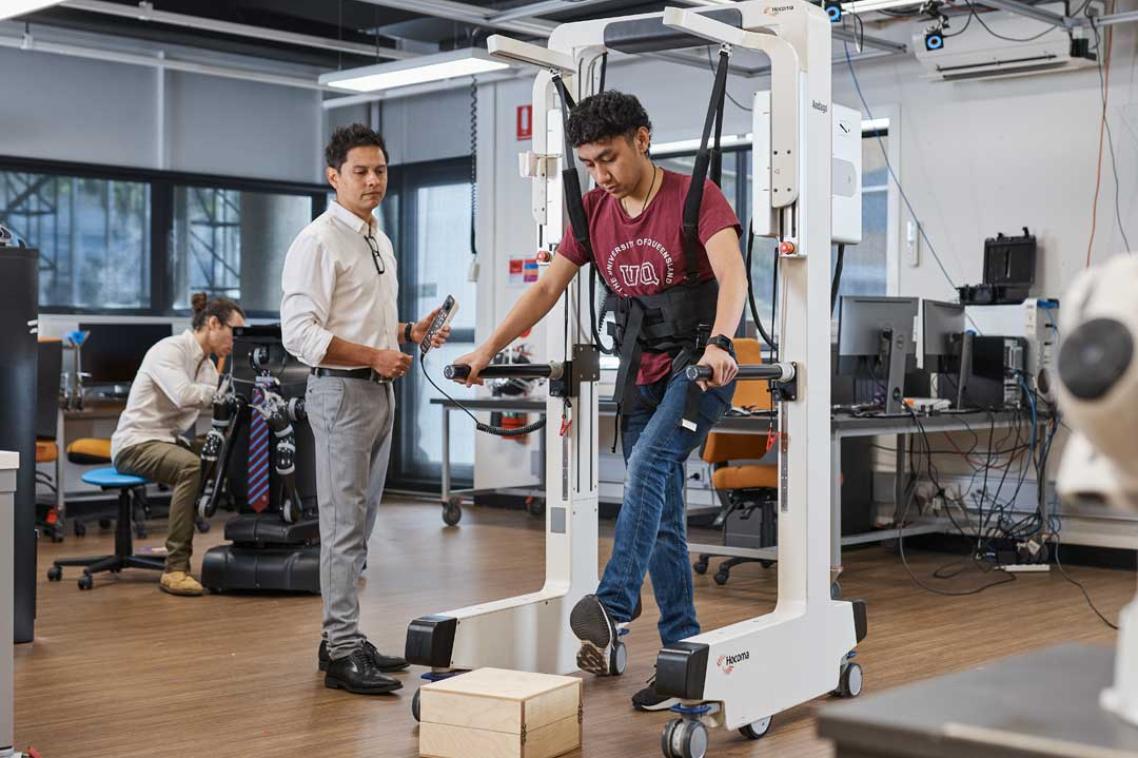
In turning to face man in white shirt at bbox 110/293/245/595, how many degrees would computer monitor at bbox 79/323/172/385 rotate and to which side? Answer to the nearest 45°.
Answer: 0° — it already faces them

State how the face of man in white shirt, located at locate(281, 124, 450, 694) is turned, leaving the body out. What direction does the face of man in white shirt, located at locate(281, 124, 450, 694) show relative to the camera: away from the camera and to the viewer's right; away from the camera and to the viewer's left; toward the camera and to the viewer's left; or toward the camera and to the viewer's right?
toward the camera and to the viewer's right

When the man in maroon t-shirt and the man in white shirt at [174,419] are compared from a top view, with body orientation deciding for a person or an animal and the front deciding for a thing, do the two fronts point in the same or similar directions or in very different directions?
very different directions

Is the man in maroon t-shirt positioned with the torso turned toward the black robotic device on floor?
no

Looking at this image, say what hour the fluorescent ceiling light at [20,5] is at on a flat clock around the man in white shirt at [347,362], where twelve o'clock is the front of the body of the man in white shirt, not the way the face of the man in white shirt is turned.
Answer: The fluorescent ceiling light is roughly at 6 o'clock from the man in white shirt.

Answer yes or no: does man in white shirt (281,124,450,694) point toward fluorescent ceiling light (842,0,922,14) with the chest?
no

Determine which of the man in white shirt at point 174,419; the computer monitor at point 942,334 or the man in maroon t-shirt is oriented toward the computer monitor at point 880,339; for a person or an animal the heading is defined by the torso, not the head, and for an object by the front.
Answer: the man in white shirt

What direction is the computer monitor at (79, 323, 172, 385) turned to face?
toward the camera

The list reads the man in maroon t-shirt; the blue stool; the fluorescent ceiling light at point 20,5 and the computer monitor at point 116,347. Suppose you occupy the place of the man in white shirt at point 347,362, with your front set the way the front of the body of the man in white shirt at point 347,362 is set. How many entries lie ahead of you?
1

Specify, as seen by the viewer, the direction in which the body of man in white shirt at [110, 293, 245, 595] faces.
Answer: to the viewer's right

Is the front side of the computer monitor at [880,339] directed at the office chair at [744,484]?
no

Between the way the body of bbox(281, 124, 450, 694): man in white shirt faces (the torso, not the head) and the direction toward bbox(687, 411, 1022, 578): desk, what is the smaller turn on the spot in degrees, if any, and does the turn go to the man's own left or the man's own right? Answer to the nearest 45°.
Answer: approximately 90° to the man's own left

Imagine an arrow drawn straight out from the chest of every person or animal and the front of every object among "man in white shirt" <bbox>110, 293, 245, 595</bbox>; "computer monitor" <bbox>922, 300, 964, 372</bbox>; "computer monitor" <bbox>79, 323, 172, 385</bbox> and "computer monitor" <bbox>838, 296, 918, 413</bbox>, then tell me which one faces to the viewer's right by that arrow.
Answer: the man in white shirt

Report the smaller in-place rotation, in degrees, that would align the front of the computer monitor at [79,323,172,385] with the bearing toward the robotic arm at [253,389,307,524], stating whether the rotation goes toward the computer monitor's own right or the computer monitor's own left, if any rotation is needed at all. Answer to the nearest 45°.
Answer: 0° — it already faces it

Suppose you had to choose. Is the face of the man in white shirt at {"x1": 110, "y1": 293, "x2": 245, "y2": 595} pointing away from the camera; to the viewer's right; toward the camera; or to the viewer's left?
to the viewer's right

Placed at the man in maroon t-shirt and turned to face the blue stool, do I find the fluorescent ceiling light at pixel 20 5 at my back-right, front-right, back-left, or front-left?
front-left

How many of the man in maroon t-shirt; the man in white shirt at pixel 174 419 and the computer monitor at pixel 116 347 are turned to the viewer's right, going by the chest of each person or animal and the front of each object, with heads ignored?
1

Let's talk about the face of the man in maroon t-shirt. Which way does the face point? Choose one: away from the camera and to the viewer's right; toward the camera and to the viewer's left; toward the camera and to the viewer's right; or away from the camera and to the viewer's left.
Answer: toward the camera and to the viewer's left
